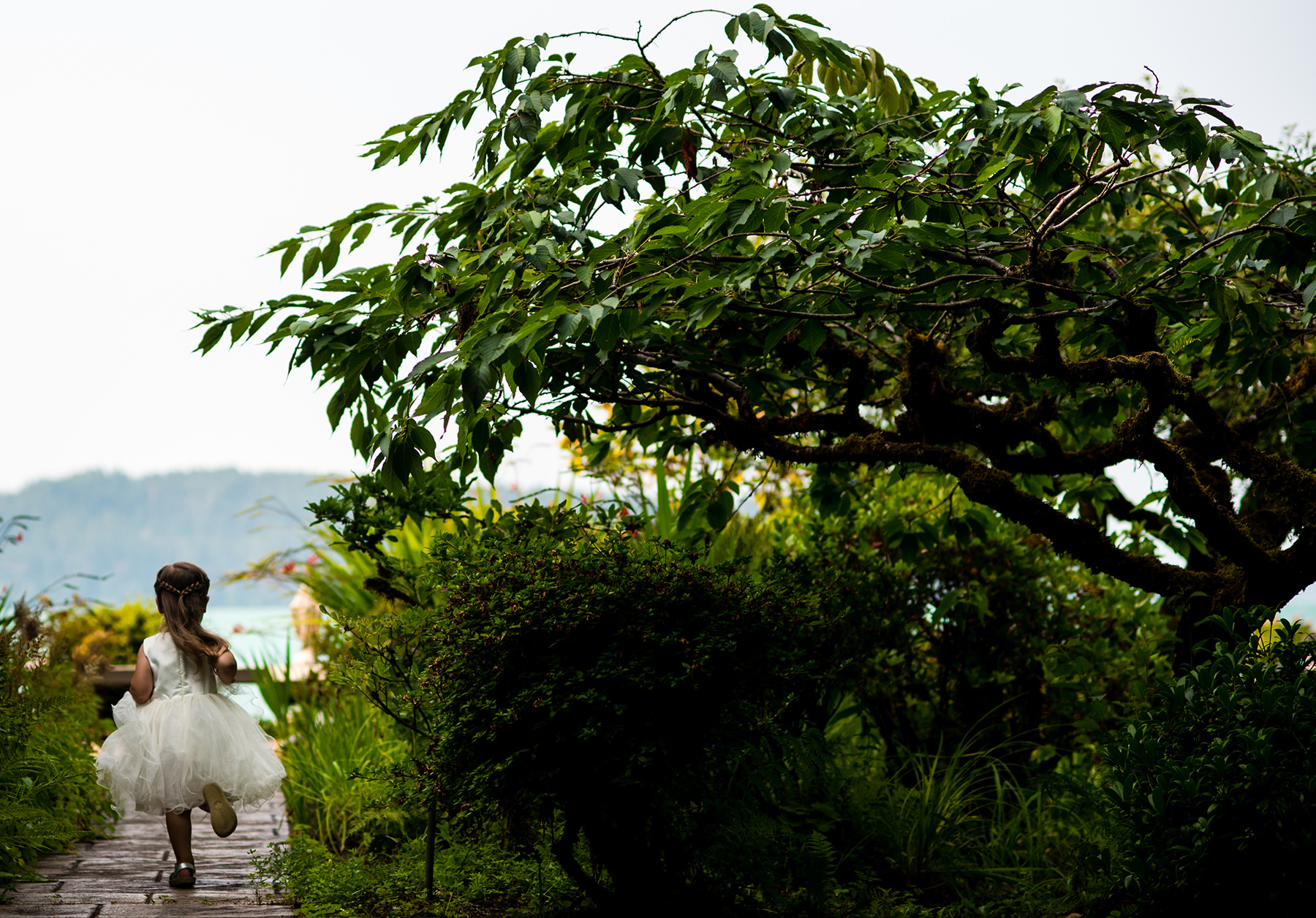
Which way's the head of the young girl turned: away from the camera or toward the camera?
away from the camera

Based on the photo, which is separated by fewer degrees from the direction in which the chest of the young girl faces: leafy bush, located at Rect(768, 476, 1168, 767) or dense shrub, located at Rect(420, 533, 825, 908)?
the leafy bush

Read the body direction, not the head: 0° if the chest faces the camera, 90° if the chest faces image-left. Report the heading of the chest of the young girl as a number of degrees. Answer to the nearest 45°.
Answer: approximately 180°

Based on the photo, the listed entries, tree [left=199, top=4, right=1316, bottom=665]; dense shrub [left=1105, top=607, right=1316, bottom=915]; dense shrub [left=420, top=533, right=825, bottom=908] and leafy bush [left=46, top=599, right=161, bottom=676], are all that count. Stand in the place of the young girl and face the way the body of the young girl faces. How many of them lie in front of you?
1

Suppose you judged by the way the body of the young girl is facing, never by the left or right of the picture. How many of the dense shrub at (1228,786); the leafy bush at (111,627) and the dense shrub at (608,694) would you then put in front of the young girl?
1

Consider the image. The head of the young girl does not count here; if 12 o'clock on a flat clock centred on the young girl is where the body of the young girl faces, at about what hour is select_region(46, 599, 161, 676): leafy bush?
The leafy bush is roughly at 12 o'clock from the young girl.

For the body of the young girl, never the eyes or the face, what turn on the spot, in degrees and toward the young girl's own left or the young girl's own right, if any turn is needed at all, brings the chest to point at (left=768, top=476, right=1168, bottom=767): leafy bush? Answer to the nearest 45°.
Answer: approximately 90° to the young girl's own right
